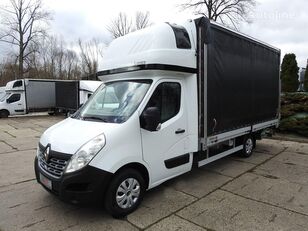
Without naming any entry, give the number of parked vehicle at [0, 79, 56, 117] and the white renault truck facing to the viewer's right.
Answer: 0

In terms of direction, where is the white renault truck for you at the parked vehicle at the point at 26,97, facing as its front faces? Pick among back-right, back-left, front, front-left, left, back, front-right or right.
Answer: left

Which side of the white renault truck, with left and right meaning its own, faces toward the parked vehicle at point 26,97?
right

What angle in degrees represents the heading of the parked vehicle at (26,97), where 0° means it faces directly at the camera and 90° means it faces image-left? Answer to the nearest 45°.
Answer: approximately 90°

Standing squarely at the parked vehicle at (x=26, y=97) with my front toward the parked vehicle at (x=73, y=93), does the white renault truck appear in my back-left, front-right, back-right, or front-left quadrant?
front-right

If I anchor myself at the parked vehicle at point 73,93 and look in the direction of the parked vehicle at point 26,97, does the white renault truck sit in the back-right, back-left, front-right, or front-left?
back-left

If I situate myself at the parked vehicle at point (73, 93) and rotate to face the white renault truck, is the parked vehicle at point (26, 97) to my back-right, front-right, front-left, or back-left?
back-right

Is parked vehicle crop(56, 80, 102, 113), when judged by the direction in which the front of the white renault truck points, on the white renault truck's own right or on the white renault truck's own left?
on the white renault truck's own right

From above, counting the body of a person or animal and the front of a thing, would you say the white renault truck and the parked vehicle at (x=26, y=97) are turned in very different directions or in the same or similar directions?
same or similar directions

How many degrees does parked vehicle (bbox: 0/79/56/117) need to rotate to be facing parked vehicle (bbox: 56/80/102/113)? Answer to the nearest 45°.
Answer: approximately 135° to its left

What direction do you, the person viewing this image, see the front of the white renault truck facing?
facing the viewer and to the left of the viewer
